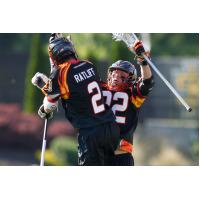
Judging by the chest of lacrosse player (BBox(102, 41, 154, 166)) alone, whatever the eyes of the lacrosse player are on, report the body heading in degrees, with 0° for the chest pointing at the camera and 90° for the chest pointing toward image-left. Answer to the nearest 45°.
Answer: approximately 45°

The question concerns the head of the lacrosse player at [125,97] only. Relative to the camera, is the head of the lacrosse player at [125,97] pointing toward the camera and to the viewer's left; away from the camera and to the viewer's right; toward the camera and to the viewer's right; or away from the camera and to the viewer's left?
toward the camera and to the viewer's left

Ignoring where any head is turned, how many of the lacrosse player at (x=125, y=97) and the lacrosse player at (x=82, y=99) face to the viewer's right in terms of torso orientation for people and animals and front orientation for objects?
0

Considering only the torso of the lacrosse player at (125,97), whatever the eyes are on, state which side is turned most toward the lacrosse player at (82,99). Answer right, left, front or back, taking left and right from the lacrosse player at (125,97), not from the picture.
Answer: front

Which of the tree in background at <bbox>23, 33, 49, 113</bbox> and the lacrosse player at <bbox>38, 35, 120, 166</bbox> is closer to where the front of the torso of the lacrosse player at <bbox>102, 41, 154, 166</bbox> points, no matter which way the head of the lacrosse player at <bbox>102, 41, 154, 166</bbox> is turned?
the lacrosse player
